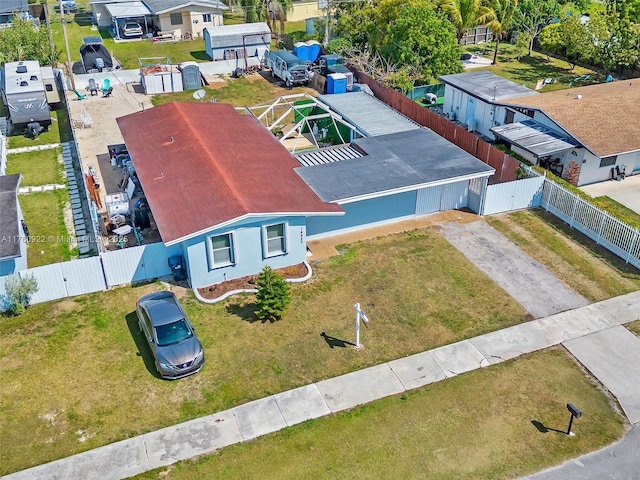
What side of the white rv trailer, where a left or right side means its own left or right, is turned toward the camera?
front

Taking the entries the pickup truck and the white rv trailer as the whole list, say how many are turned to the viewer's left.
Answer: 0

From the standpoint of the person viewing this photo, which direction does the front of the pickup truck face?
facing the viewer and to the right of the viewer

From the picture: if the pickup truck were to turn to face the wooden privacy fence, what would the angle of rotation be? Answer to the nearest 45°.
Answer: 0° — it already faces it

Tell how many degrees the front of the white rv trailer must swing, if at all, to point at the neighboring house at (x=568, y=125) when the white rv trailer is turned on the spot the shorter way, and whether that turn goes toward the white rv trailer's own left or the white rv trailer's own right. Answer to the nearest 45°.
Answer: approximately 45° to the white rv trailer's own left

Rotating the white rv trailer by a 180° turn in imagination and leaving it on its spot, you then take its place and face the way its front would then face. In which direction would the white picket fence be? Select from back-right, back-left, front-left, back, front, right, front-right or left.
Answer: back-right

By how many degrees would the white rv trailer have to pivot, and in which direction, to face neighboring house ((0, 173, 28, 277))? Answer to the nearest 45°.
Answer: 0° — it already faces it

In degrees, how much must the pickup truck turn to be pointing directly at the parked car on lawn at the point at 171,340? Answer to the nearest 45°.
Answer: approximately 45° to its right

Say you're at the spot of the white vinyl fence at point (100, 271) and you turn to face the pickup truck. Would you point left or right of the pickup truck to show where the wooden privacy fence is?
right

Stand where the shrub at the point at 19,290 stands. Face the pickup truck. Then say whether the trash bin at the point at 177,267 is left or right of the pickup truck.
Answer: right

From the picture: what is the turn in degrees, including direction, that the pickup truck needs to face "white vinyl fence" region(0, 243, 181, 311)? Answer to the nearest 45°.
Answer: approximately 45° to its right
